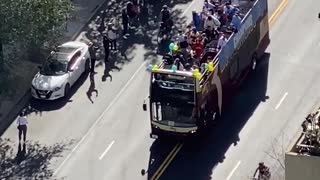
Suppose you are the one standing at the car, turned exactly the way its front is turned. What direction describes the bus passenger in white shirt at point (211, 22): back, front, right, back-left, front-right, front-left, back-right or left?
back-left

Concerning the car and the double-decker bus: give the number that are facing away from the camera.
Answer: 0

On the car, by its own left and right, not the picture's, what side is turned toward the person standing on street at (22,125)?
front

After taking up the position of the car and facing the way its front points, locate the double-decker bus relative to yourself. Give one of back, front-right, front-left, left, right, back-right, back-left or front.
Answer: left

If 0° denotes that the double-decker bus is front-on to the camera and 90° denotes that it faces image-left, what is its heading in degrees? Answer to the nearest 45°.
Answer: approximately 45°
